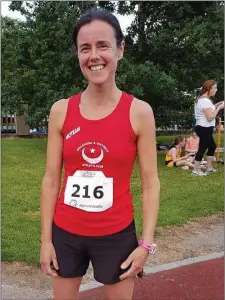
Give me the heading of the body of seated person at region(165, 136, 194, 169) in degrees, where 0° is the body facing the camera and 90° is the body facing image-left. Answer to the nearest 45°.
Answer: approximately 270°

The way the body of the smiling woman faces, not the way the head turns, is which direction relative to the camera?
toward the camera

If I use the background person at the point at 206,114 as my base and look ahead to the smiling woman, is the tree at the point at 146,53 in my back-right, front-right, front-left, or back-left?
back-right

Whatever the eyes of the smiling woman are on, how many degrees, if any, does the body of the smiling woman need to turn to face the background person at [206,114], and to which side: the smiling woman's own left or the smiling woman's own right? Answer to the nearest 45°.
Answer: approximately 180°

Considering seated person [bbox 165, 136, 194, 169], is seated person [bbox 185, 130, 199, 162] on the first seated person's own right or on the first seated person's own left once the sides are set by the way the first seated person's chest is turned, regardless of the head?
on the first seated person's own left
